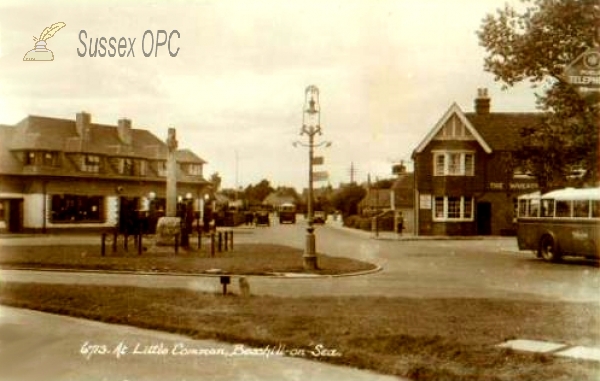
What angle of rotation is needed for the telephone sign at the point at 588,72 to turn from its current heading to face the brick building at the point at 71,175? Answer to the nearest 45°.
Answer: approximately 135° to its right

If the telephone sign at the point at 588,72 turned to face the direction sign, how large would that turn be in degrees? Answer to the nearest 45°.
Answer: approximately 135° to its right

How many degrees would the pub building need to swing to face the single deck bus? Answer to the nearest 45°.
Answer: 0° — it already faces it

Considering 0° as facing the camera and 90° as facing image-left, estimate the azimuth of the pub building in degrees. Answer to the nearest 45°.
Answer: approximately 0°

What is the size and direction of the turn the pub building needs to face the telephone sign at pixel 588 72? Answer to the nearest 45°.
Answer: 0° — it already faces it

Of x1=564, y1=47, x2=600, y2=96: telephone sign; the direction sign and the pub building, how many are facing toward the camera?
3

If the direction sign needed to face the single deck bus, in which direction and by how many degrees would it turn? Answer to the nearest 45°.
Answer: approximately 135° to its left
